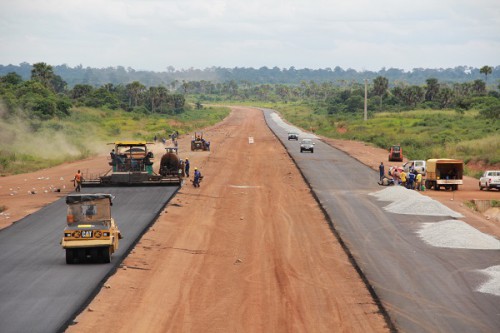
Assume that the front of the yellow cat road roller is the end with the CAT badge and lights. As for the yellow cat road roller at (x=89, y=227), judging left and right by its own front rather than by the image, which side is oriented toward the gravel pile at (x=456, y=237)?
left

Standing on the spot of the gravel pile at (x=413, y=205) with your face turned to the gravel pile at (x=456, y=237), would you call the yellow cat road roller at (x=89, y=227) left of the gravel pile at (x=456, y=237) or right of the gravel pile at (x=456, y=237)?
right

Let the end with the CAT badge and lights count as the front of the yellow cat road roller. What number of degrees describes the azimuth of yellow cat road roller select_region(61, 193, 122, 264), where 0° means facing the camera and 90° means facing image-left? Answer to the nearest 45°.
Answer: approximately 0°

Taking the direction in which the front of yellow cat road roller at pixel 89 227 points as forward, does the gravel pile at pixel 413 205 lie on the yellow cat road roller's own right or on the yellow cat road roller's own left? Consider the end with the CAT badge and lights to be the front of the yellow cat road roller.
on the yellow cat road roller's own left
